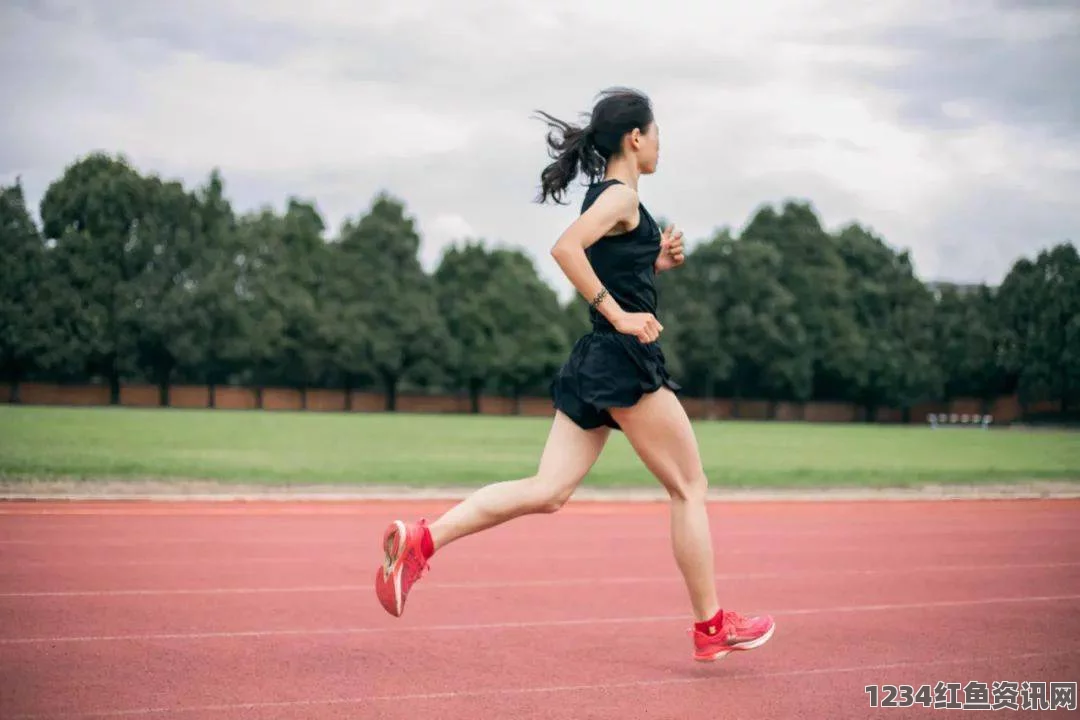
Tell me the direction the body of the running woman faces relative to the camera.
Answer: to the viewer's right

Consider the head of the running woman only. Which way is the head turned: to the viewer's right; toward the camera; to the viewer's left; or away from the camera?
to the viewer's right
